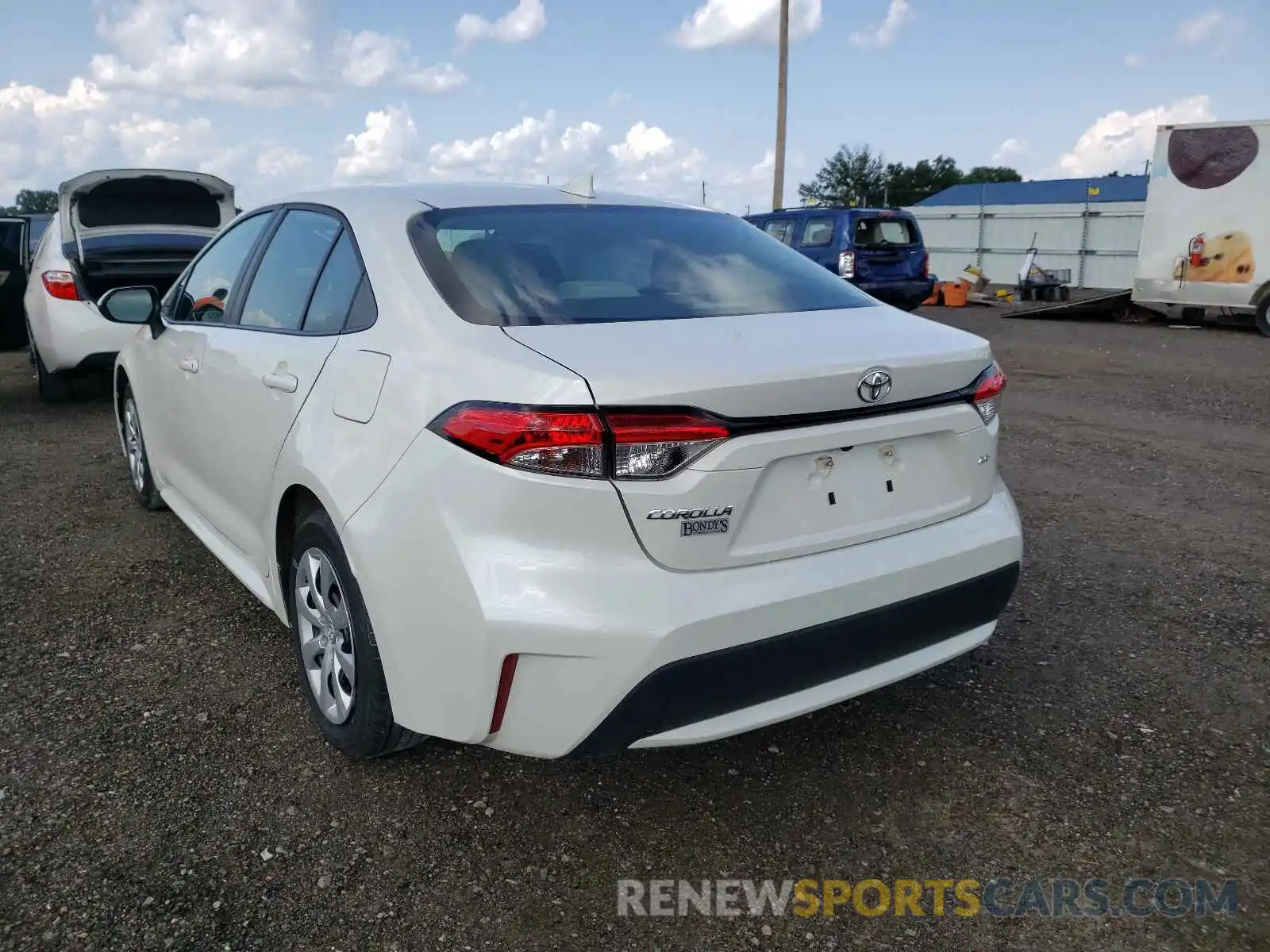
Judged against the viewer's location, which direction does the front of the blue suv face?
facing away from the viewer and to the left of the viewer

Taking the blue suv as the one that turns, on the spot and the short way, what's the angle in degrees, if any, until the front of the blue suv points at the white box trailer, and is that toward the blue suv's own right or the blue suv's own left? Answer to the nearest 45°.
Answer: approximately 135° to the blue suv's own right

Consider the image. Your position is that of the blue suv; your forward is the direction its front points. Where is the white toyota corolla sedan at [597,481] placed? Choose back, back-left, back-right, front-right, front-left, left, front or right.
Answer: back-left

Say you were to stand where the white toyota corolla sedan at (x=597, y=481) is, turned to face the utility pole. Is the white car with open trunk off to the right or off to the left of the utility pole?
left

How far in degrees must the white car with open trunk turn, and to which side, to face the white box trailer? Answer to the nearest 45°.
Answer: approximately 90° to its right

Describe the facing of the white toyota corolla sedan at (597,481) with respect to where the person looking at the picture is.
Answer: facing away from the viewer and to the left of the viewer

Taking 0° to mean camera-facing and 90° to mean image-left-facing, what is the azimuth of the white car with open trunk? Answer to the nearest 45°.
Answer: approximately 180°

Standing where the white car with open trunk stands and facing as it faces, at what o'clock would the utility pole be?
The utility pole is roughly at 2 o'clock from the white car with open trunk.

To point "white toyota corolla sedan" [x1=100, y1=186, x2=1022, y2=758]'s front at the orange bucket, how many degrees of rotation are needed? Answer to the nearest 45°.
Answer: approximately 90° to its right
